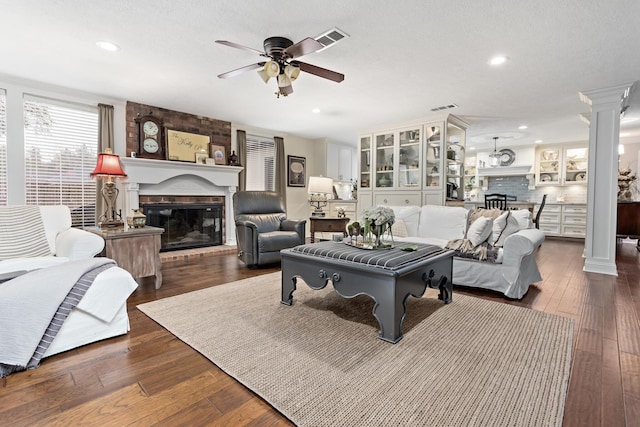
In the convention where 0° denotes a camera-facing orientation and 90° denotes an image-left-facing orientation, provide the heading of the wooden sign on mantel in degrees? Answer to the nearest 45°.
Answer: approximately 315°

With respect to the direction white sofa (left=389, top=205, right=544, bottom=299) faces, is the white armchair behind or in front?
in front

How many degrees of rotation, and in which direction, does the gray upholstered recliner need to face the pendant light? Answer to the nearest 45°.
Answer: approximately 90° to its left

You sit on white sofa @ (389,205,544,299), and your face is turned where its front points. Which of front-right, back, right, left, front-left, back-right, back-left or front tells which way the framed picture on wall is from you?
right

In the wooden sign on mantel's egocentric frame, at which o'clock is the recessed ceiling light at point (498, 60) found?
The recessed ceiling light is roughly at 12 o'clock from the wooden sign on mantel.

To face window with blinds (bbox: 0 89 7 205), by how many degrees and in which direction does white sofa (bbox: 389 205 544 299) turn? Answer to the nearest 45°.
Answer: approximately 45° to its right

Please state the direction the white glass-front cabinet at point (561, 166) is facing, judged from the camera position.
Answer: facing the viewer

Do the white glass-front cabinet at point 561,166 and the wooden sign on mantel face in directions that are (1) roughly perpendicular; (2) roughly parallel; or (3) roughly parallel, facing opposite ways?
roughly perpendicular

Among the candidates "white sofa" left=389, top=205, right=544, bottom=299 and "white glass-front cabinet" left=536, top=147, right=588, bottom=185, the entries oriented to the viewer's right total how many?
0

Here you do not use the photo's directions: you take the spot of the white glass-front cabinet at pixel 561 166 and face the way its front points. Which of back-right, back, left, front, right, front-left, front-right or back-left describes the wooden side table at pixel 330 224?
front-right

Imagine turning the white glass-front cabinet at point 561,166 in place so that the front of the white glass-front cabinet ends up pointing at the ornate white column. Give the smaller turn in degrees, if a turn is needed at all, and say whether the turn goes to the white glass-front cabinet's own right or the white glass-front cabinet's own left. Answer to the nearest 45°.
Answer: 0° — it already faces it

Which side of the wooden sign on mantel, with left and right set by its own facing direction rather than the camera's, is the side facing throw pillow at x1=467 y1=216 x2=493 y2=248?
front

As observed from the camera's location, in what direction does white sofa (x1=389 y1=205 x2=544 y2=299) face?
facing the viewer and to the left of the viewer

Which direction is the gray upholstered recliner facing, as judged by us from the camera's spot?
facing the viewer and to the right of the viewer

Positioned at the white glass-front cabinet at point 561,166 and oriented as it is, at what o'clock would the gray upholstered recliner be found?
The gray upholstered recliner is roughly at 1 o'clock from the white glass-front cabinet.

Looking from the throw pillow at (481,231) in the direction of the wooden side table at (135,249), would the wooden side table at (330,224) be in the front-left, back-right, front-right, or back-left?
front-right

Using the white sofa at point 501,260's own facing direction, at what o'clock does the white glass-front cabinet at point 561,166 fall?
The white glass-front cabinet is roughly at 5 o'clock from the white sofa.

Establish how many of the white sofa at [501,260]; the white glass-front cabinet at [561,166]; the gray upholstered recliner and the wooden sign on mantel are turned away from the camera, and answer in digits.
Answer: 0

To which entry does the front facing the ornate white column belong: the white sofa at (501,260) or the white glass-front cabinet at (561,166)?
the white glass-front cabinet
